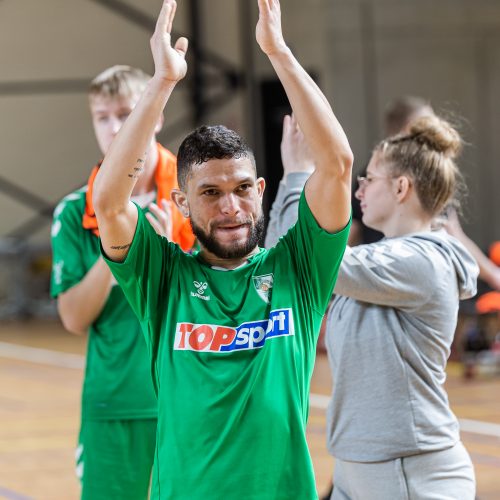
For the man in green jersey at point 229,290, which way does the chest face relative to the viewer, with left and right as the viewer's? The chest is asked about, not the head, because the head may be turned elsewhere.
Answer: facing the viewer

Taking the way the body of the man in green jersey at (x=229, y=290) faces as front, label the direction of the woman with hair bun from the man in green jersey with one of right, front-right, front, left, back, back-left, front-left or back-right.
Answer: back-left

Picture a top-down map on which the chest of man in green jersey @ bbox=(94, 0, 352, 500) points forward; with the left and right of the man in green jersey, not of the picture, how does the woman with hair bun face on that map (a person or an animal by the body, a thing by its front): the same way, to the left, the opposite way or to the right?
to the right

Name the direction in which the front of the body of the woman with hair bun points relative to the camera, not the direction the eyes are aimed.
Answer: to the viewer's left

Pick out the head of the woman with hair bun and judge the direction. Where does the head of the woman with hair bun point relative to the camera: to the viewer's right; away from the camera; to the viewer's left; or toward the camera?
to the viewer's left

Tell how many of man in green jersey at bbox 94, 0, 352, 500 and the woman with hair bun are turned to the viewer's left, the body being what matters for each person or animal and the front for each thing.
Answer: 1

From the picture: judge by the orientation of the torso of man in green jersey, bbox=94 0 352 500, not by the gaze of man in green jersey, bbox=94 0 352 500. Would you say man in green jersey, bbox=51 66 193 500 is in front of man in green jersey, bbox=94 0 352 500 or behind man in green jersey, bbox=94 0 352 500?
behind

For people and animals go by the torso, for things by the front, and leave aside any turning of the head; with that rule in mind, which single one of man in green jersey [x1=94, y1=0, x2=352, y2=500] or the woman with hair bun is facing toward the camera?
the man in green jersey
